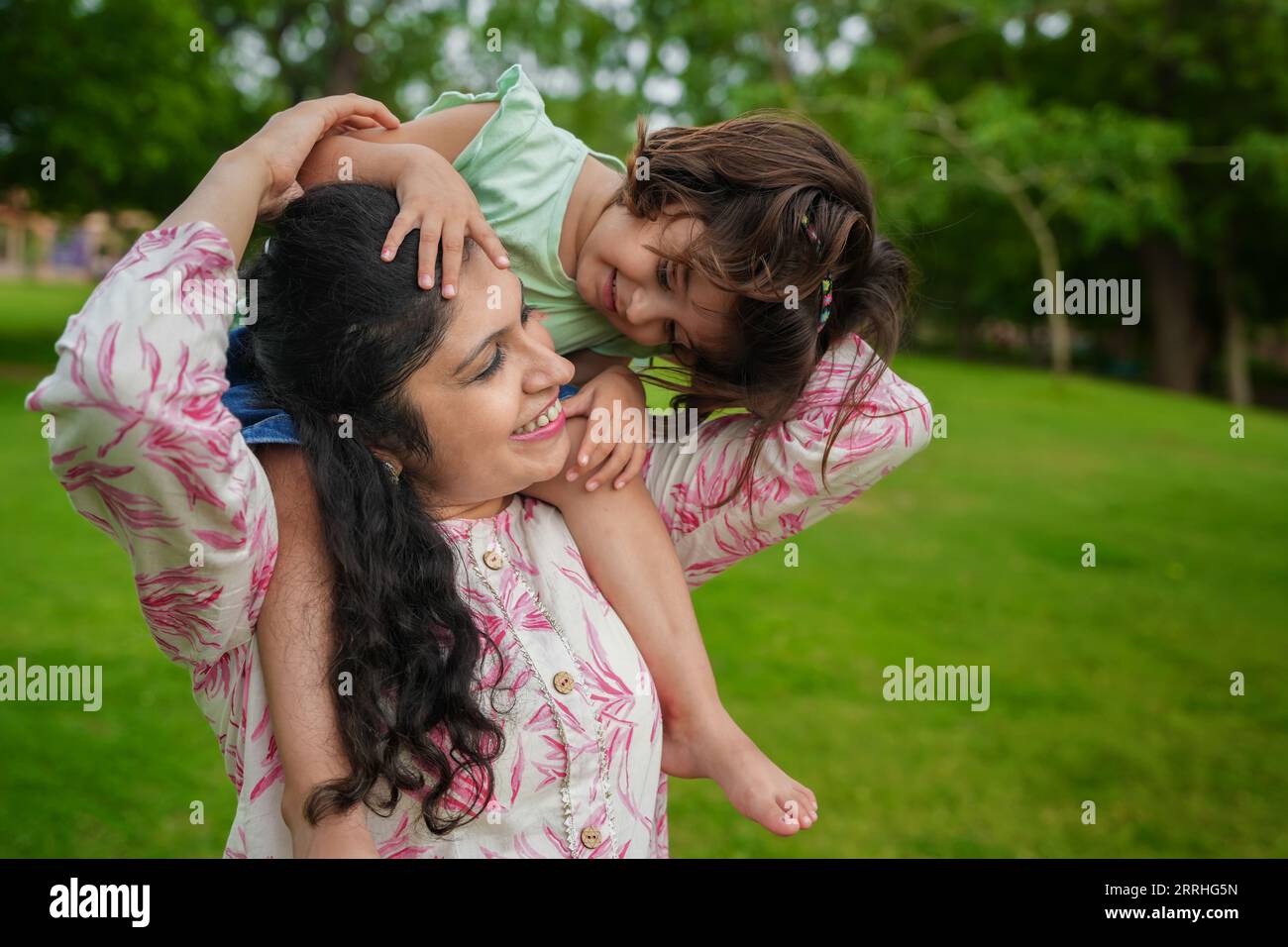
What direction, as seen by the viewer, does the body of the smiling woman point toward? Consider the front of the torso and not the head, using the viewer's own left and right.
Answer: facing the viewer and to the right of the viewer

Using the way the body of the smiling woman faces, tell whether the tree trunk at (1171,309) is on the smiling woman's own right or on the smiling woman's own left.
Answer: on the smiling woman's own left

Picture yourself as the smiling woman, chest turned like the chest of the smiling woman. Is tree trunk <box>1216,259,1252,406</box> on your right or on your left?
on your left
